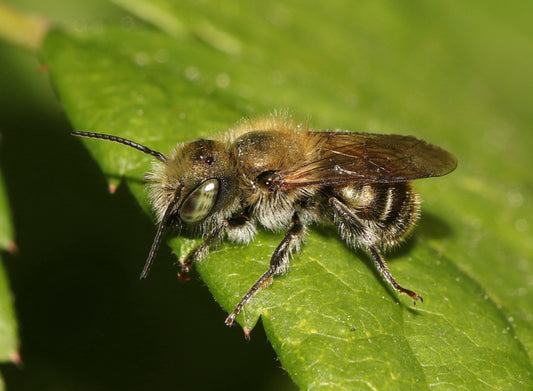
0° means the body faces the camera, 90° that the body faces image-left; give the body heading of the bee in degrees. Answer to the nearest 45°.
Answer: approximately 90°

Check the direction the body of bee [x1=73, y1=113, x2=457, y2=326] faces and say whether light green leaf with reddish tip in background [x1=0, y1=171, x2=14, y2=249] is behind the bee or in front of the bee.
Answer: in front
